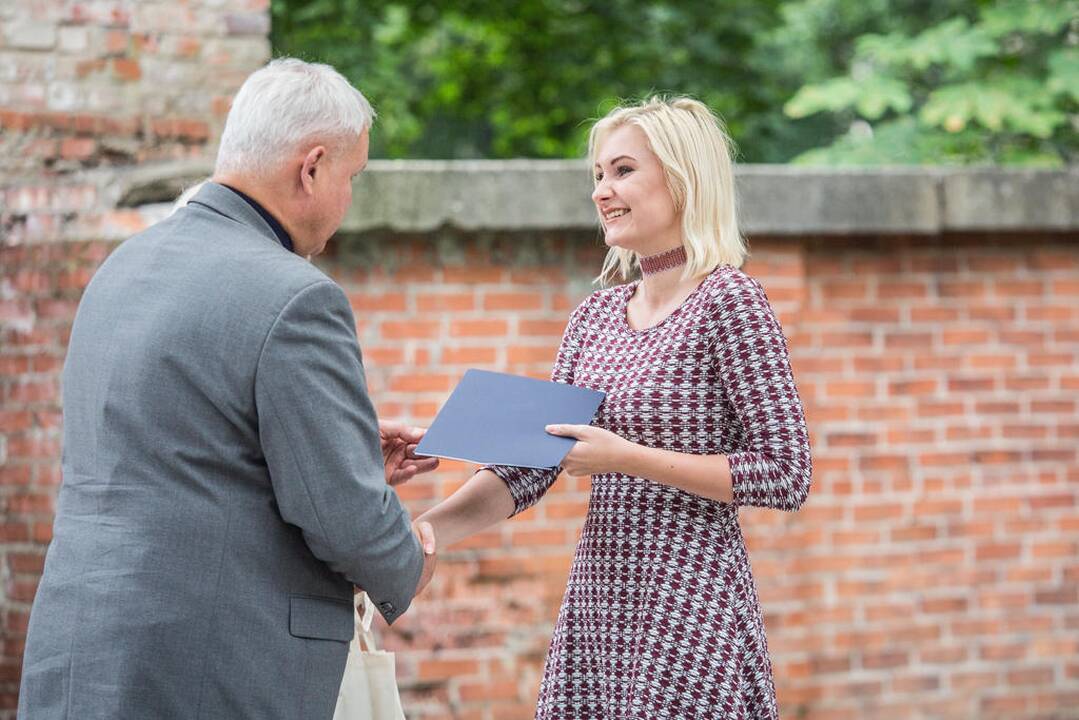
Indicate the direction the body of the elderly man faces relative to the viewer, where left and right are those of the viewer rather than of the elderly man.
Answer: facing away from the viewer and to the right of the viewer

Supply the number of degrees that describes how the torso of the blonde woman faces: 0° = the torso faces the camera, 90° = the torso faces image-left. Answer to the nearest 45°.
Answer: approximately 45°

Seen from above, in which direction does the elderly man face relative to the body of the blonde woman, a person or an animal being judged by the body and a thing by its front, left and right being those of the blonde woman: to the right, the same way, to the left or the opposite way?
the opposite way

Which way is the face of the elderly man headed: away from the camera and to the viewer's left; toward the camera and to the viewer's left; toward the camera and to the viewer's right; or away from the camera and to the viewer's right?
away from the camera and to the viewer's right

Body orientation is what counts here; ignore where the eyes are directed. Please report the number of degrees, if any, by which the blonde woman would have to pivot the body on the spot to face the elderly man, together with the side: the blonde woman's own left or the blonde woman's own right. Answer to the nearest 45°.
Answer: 0° — they already face them
